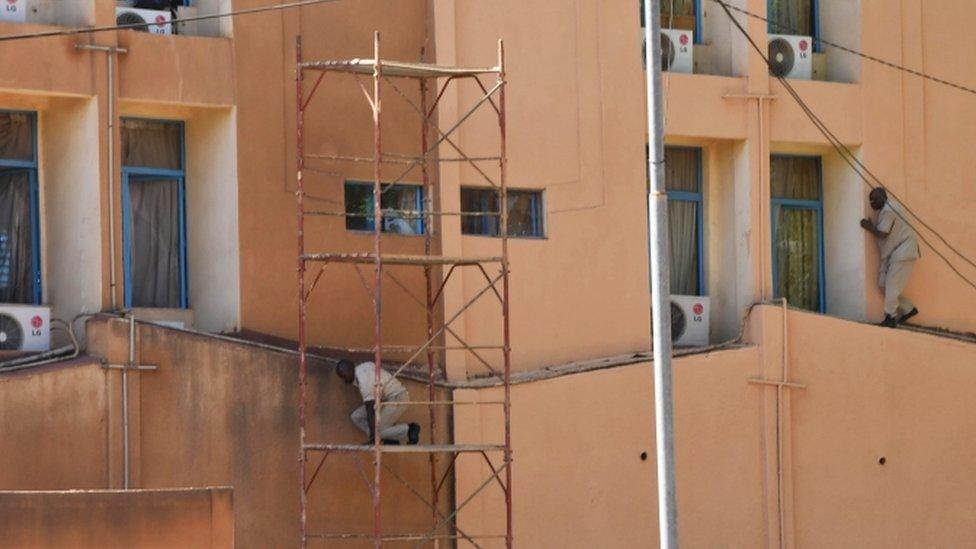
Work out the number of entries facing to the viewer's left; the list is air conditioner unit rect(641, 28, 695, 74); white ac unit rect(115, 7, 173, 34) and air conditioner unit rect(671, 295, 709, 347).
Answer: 0

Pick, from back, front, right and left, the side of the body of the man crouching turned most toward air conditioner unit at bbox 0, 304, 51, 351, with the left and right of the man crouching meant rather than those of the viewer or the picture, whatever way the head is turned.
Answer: front

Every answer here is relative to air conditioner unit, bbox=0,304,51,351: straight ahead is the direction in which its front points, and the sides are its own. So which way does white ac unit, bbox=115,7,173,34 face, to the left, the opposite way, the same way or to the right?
the same way

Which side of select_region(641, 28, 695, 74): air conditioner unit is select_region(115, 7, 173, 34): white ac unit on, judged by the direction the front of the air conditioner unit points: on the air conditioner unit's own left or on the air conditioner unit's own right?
on the air conditioner unit's own right

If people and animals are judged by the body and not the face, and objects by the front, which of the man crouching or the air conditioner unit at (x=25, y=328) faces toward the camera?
the air conditioner unit

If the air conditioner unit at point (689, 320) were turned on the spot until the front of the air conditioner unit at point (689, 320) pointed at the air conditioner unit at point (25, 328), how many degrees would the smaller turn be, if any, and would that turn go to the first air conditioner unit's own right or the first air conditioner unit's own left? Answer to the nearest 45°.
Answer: approximately 45° to the first air conditioner unit's own right

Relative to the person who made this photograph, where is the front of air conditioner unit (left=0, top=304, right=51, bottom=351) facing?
facing the viewer

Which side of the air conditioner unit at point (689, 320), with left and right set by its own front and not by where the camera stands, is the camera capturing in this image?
front

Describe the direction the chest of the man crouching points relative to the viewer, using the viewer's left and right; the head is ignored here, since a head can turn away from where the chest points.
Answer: facing to the left of the viewer

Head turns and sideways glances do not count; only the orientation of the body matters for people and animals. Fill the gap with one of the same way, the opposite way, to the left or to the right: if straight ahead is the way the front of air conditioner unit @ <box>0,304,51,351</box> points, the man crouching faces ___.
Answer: to the right

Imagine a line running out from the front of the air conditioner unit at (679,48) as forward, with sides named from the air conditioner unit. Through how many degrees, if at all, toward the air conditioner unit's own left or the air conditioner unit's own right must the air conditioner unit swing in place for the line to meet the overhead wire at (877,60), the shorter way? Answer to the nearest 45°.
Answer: approximately 90° to the air conditioner unit's own left

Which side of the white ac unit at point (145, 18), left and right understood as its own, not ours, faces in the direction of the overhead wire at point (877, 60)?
left

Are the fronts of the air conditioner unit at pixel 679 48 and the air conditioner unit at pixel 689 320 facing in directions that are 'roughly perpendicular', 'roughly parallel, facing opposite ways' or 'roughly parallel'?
roughly parallel

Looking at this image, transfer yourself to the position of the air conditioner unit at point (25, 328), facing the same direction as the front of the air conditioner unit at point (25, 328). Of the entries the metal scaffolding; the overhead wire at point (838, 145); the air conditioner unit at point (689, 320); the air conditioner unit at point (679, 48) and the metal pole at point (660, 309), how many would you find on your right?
0

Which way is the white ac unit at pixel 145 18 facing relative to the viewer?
toward the camera
